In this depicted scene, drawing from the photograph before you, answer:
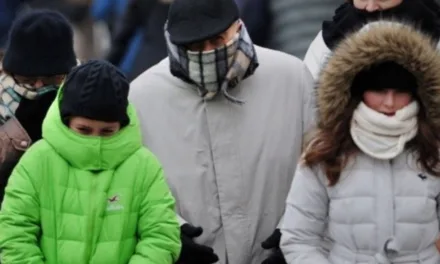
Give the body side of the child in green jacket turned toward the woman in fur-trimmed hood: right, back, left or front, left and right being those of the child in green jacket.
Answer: left

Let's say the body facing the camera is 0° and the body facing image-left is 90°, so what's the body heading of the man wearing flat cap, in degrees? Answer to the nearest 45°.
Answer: approximately 0°

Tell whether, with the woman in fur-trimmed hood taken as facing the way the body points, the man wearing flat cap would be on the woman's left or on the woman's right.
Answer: on the woman's right

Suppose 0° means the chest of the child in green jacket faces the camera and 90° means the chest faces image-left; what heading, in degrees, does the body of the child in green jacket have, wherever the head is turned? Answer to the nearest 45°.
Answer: approximately 0°
